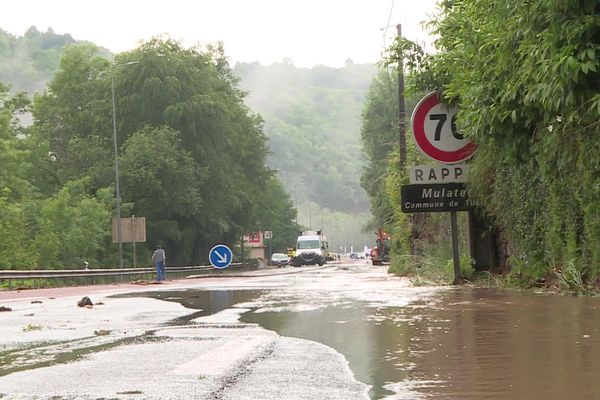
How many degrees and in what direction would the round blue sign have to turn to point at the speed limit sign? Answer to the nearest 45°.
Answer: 0° — it already faces it

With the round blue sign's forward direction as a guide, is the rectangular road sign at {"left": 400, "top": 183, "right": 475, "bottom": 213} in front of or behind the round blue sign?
in front

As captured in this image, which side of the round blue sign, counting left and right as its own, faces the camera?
front

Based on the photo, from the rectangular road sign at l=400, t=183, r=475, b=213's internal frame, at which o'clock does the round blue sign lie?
The round blue sign is roughly at 5 o'clock from the rectangular road sign.

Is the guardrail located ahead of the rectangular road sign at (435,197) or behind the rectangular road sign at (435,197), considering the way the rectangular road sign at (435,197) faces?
behind

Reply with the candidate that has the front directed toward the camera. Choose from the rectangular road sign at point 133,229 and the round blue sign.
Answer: the round blue sign

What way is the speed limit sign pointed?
toward the camera

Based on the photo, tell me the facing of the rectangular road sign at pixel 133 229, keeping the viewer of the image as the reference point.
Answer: facing away from the viewer

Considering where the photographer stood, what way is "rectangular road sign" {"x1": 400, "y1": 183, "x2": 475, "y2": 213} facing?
facing the viewer
